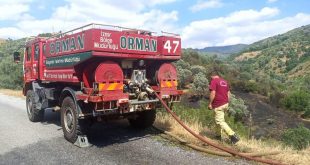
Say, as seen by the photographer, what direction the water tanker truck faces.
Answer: facing away from the viewer and to the left of the viewer

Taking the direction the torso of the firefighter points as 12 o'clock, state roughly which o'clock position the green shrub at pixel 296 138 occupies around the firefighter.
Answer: The green shrub is roughly at 2 o'clock from the firefighter.

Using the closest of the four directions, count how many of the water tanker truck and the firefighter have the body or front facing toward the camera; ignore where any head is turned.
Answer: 0

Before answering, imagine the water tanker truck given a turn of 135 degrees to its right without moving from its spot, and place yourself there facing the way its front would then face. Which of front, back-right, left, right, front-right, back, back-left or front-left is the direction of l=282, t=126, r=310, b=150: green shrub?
front-left
